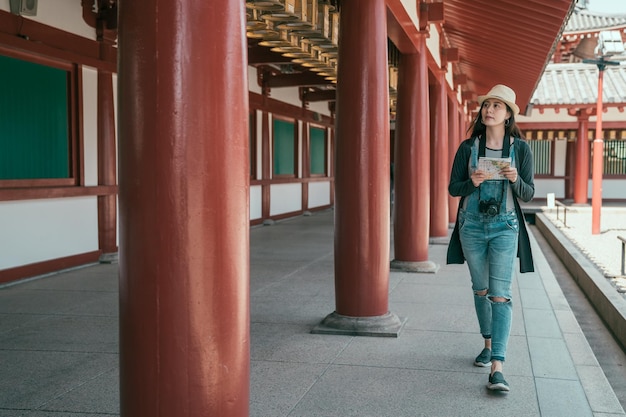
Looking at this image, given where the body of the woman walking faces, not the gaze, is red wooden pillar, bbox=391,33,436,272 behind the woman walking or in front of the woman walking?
behind

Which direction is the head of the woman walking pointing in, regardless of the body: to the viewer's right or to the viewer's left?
to the viewer's left

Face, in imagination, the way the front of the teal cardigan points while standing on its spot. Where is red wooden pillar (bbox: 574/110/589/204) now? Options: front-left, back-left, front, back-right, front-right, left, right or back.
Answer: back

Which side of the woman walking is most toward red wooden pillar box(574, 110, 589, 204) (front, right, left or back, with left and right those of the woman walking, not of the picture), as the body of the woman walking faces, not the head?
back

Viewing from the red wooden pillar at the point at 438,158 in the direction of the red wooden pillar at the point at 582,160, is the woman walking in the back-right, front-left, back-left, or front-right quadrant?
back-right

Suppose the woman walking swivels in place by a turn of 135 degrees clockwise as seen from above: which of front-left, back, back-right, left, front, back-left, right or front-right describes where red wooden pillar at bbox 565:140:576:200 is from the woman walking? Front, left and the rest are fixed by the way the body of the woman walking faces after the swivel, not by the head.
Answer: front-right

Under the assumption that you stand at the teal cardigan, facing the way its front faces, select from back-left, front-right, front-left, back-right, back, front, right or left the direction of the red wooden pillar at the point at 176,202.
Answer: front-right

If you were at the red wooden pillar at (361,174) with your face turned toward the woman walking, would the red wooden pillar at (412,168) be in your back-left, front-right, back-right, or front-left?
back-left

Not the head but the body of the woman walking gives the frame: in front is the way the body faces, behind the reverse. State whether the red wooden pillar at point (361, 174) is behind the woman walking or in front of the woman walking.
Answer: behind

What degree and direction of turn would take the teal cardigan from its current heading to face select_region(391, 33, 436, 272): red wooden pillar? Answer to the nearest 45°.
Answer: approximately 180°

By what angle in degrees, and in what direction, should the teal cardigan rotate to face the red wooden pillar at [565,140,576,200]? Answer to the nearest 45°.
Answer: approximately 180°

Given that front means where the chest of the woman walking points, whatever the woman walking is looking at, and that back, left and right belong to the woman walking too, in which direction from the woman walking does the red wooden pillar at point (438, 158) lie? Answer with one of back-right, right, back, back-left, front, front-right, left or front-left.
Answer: back

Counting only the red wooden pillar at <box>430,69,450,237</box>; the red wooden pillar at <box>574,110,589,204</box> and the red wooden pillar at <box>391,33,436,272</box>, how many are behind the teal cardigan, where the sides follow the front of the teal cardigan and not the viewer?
3

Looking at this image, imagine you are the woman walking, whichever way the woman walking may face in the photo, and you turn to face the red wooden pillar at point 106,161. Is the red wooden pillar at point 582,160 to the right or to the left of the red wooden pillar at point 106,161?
right

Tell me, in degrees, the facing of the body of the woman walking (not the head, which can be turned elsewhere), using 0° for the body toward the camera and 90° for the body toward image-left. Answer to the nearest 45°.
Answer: approximately 0°

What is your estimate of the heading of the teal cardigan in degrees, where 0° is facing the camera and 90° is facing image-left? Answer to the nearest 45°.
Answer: approximately 0°
